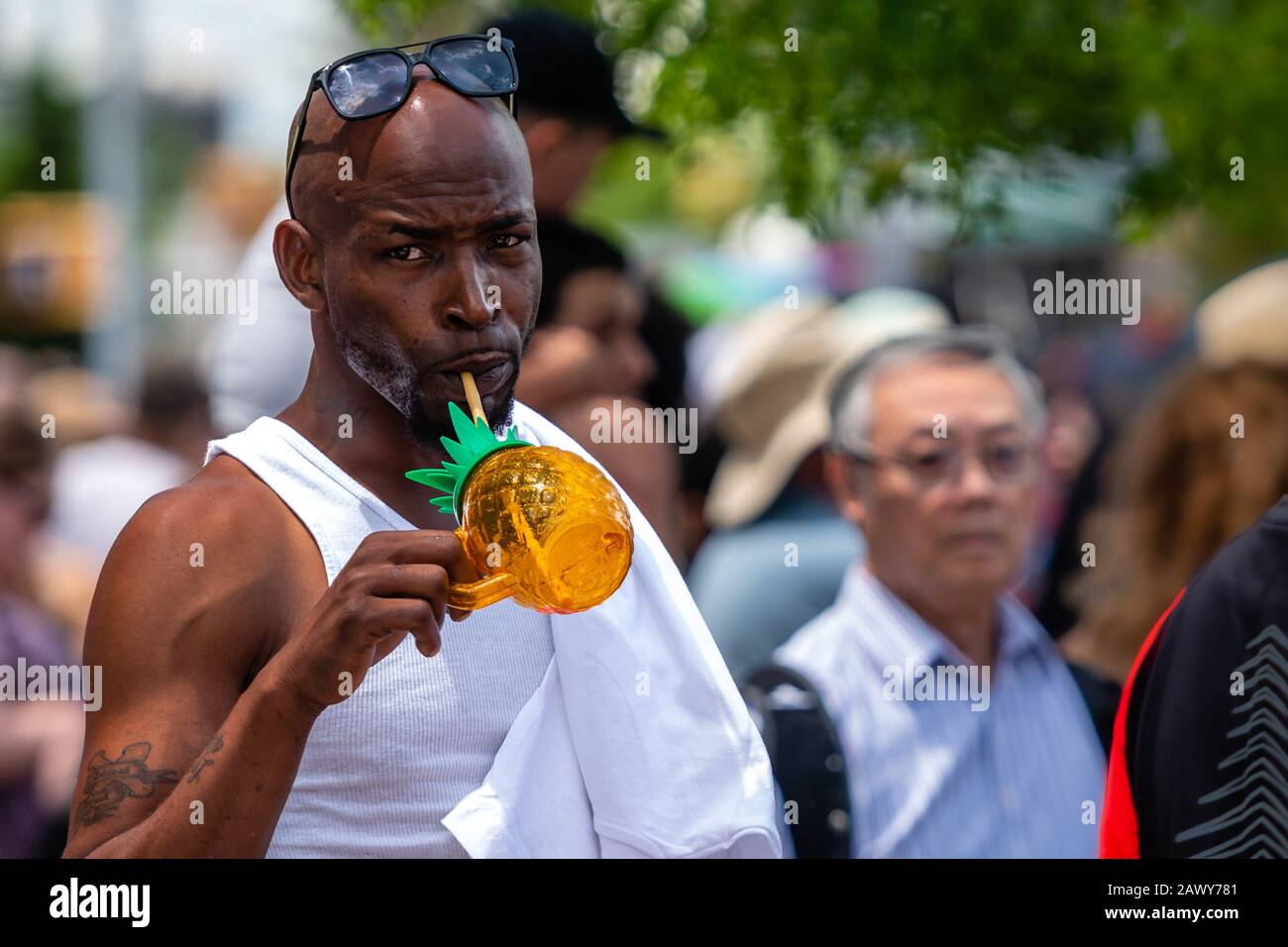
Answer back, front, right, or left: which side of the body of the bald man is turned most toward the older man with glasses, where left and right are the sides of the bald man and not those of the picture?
left

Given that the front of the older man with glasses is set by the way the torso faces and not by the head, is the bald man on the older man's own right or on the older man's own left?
on the older man's own right

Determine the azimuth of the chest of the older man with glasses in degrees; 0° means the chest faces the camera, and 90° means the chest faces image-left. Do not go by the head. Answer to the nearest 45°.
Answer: approximately 315°

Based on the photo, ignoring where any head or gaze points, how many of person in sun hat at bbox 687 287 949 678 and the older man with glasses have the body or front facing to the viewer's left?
0

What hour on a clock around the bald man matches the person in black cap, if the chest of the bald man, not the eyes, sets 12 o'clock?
The person in black cap is roughly at 8 o'clock from the bald man.

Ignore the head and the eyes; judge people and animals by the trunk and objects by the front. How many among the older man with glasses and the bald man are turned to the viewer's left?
0

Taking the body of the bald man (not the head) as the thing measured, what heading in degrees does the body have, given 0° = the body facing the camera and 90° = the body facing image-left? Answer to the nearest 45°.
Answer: approximately 315°
